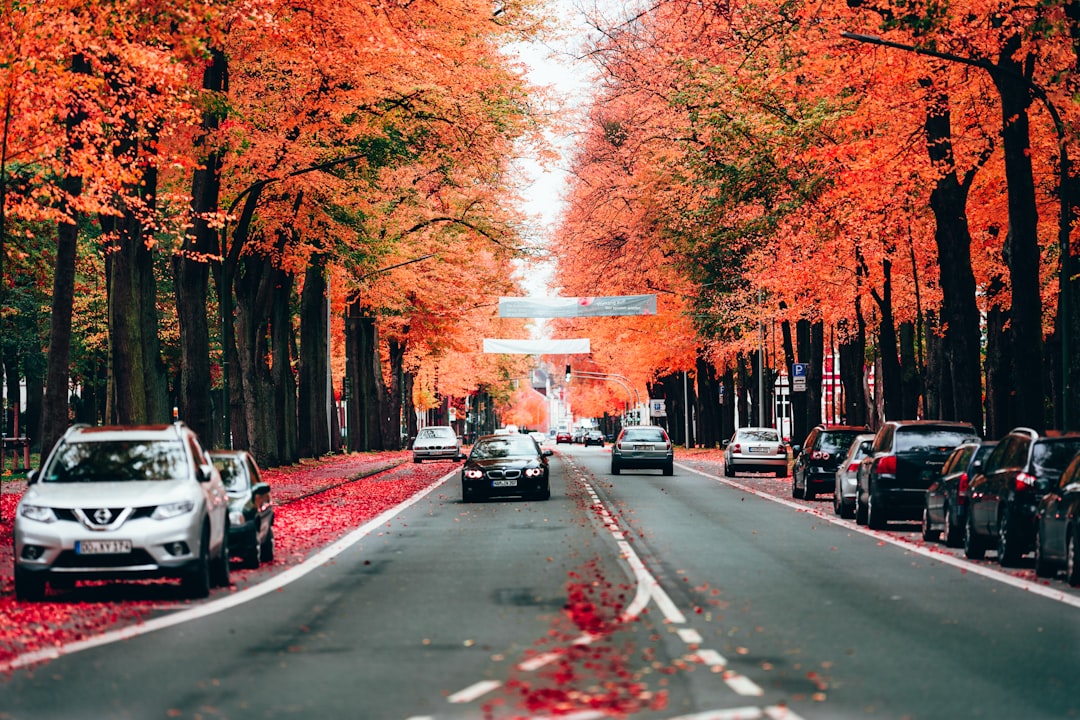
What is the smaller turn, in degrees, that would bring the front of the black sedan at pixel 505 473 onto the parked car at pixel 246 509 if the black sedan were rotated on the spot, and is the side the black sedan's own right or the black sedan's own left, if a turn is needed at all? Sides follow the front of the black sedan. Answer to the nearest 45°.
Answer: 0° — it already faces it

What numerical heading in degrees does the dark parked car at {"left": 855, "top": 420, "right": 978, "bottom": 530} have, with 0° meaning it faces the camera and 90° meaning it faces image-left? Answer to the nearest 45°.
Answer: approximately 180°

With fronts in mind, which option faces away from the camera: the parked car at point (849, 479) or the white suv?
the parked car

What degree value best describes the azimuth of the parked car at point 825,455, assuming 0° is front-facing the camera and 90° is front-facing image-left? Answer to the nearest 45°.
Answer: approximately 180°

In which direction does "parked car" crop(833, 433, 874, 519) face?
away from the camera

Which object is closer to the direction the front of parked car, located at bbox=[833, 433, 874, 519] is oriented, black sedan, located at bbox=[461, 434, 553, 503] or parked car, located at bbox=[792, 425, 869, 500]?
the parked car

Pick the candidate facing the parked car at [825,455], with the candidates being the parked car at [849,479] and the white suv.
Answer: the parked car at [849,479]

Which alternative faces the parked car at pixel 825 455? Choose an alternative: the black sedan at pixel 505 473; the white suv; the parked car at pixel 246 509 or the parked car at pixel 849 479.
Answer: the parked car at pixel 849 479

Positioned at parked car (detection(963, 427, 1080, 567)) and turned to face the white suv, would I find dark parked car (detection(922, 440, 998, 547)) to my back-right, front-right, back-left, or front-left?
back-right

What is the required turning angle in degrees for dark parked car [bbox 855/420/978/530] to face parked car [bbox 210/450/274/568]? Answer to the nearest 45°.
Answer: approximately 135° to its left

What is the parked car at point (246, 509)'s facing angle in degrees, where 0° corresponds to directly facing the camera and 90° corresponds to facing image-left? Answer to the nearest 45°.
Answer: approximately 0°
